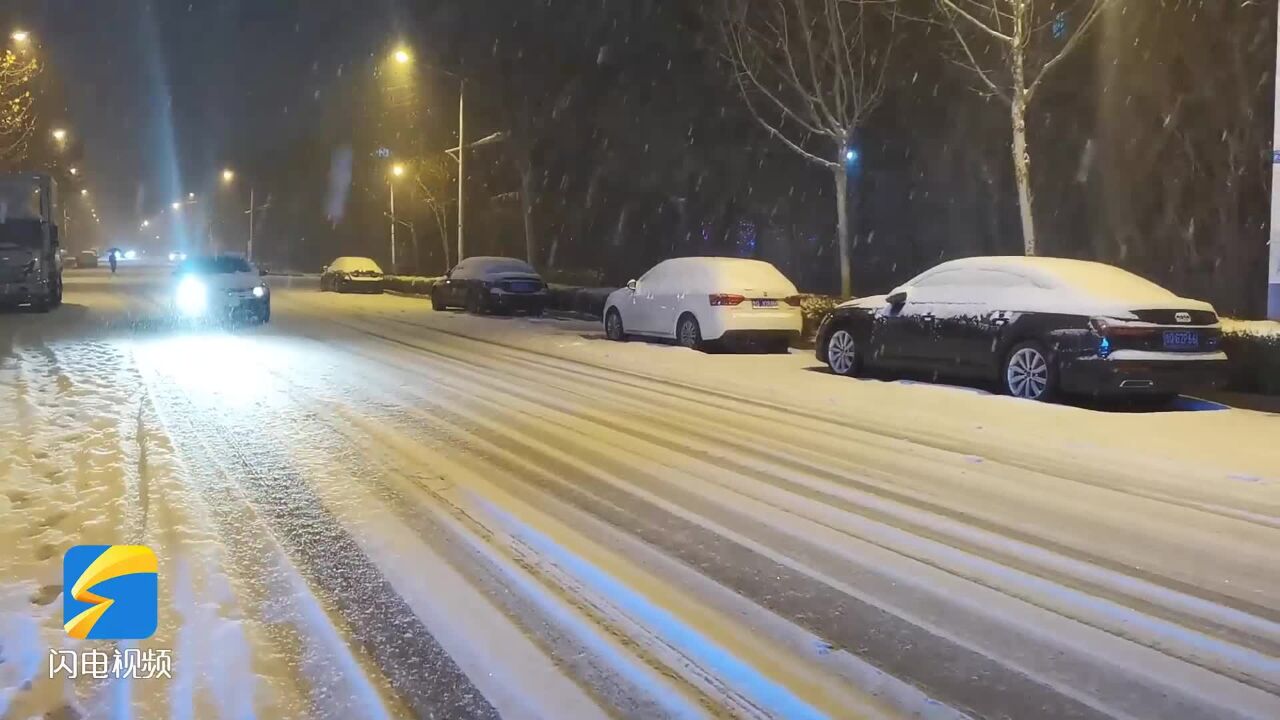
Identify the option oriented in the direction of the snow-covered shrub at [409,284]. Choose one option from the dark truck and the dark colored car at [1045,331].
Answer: the dark colored car

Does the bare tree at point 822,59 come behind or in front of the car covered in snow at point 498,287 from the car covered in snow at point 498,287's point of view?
behind

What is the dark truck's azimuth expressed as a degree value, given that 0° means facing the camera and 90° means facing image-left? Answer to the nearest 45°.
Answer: approximately 0°

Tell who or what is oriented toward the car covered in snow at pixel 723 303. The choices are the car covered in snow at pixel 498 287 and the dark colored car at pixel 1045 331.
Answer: the dark colored car

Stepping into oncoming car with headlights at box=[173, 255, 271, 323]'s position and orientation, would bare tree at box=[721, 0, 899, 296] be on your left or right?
on your left

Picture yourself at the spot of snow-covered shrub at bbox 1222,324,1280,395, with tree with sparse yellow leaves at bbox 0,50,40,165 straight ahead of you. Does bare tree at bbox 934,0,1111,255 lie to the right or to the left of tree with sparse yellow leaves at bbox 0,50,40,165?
right

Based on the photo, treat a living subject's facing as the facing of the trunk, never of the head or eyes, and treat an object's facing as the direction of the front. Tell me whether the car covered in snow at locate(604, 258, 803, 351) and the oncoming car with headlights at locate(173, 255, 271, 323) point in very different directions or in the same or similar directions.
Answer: very different directions

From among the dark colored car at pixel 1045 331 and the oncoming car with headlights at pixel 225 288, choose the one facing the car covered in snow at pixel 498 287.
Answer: the dark colored car

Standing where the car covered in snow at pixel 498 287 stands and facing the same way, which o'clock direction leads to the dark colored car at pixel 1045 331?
The dark colored car is roughly at 7 o'clock from the car covered in snow.

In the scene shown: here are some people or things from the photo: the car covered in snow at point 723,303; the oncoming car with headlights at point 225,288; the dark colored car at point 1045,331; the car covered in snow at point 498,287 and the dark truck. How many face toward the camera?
2

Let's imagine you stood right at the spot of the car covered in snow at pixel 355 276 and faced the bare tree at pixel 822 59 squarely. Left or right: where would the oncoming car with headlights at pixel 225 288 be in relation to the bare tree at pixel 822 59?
right
